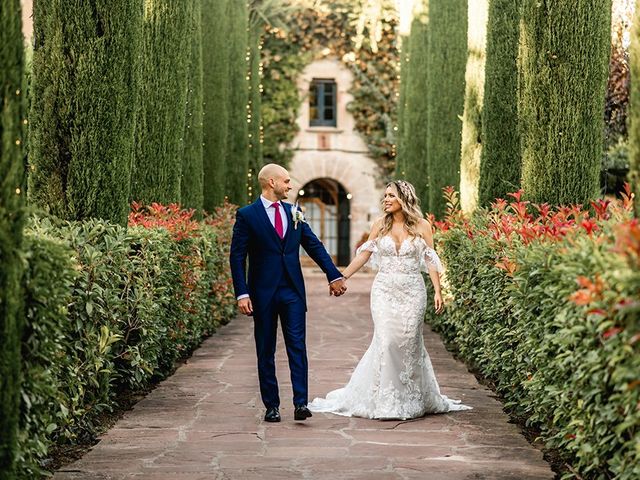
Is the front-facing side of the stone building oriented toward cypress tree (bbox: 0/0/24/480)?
yes

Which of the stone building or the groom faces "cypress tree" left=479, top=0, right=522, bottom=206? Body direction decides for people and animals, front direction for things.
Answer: the stone building

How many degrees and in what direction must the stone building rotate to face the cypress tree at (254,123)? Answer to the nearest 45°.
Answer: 0° — it already faces it

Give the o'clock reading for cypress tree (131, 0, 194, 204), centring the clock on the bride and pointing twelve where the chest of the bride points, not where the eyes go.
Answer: The cypress tree is roughly at 5 o'clock from the bride.

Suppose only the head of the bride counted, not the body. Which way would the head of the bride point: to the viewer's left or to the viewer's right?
to the viewer's left

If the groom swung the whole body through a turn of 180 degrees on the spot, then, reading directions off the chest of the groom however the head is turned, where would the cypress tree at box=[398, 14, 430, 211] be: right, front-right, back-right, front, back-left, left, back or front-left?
front

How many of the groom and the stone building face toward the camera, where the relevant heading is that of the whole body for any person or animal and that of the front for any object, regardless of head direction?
2

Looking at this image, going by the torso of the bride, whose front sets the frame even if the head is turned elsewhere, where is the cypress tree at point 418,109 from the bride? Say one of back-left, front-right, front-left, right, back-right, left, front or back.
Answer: back

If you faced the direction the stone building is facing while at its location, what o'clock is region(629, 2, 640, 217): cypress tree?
The cypress tree is roughly at 12 o'clock from the stone building.

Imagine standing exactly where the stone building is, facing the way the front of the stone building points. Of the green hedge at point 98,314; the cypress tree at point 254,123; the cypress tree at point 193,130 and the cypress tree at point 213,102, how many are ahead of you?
4

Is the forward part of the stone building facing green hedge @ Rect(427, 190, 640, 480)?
yes

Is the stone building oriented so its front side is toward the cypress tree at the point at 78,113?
yes

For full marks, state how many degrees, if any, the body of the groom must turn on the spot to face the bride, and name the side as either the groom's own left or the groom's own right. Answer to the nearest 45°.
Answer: approximately 135° to the groom's own left
